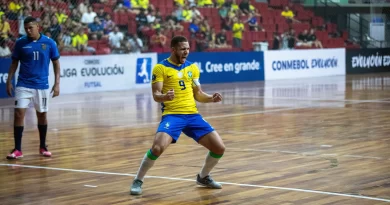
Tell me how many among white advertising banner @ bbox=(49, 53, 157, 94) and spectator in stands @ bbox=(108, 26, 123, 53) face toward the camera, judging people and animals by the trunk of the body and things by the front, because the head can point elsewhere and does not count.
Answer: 2

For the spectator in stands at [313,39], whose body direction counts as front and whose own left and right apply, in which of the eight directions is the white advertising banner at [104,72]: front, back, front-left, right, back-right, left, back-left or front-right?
right

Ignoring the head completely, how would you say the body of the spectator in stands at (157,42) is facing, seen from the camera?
toward the camera

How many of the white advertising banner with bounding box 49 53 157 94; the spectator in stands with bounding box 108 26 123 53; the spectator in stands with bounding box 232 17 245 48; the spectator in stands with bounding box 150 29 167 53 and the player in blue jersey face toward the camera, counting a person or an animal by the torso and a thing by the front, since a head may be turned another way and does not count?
5

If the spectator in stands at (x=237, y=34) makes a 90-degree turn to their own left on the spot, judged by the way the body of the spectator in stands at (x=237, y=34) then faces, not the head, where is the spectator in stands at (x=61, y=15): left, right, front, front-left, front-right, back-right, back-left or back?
back-right

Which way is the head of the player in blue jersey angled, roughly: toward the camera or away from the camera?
toward the camera

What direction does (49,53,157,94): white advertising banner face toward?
toward the camera

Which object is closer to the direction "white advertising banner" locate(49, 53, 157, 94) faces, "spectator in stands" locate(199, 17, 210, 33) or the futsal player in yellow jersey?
the futsal player in yellow jersey

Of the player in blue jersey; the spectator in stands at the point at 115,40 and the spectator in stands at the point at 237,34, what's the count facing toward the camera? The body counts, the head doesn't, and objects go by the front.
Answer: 3

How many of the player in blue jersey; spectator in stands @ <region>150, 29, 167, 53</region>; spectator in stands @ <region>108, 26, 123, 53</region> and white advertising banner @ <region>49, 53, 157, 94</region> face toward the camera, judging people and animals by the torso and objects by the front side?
4

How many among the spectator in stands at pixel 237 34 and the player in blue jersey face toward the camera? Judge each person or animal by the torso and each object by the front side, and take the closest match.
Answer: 2

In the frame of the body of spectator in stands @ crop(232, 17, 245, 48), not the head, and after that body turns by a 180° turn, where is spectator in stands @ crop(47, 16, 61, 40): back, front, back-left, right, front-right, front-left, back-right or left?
back-left

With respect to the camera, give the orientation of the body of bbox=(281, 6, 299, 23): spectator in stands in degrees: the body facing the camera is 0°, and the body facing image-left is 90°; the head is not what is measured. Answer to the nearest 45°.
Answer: approximately 315°
